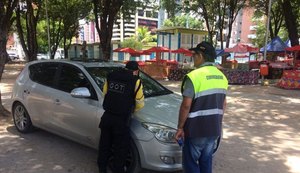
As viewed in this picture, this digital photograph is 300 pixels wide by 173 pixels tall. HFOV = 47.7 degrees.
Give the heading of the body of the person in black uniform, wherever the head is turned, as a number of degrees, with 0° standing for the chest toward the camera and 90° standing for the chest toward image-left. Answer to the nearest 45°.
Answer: approximately 225°

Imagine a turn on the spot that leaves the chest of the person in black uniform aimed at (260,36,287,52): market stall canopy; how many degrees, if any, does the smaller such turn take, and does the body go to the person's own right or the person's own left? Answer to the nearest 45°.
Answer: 0° — they already face it

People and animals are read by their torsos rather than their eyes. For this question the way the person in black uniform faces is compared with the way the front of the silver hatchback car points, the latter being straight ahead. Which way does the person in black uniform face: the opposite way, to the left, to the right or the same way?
to the left

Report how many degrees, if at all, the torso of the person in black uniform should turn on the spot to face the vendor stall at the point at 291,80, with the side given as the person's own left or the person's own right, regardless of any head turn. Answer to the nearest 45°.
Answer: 0° — they already face it

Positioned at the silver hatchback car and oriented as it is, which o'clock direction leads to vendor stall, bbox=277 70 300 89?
The vendor stall is roughly at 9 o'clock from the silver hatchback car.

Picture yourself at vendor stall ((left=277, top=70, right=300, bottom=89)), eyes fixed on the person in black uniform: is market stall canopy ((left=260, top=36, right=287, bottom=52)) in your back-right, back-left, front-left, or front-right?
back-right

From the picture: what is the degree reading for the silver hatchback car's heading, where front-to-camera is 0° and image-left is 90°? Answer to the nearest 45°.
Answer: approximately 315°

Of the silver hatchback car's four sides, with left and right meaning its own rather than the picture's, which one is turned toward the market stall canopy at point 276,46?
left
